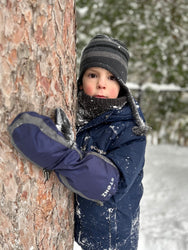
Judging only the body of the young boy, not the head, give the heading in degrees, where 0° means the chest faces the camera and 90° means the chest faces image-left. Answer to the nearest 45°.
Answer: approximately 45°

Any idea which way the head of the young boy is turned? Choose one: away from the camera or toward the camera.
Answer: toward the camera
